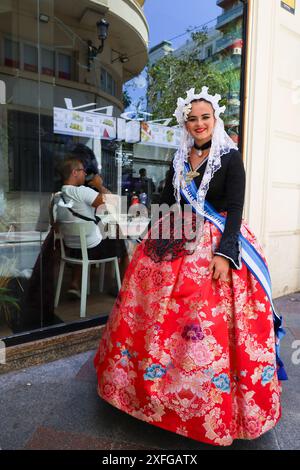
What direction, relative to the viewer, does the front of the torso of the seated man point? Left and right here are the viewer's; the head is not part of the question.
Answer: facing away from the viewer and to the right of the viewer

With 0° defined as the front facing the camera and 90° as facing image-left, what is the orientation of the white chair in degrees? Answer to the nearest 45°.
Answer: approximately 225°

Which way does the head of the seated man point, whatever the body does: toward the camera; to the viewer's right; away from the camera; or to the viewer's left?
to the viewer's right

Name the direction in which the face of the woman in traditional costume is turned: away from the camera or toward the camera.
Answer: toward the camera

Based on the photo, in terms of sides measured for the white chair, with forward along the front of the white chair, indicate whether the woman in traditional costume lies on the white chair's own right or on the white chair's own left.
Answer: on the white chair's own right
